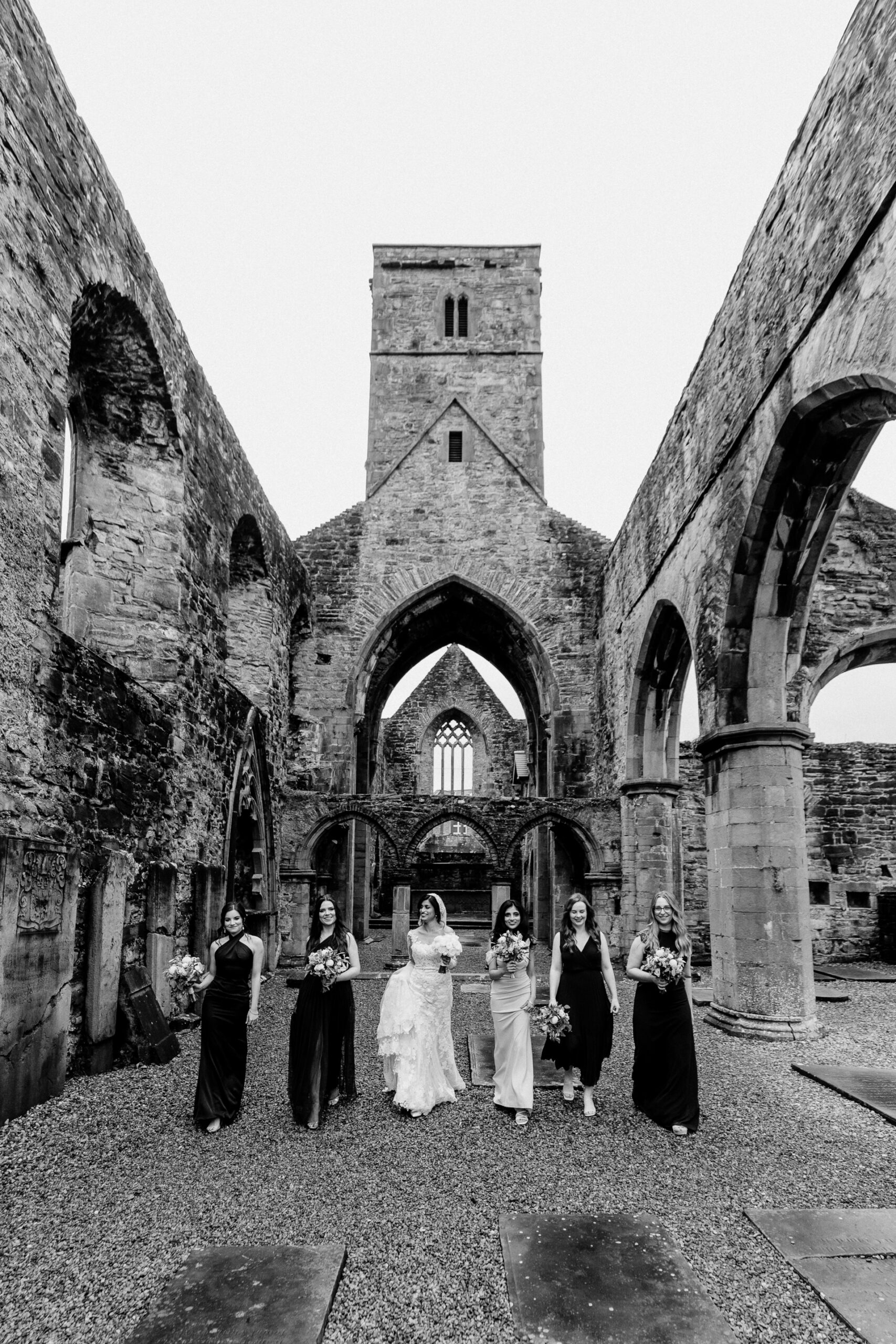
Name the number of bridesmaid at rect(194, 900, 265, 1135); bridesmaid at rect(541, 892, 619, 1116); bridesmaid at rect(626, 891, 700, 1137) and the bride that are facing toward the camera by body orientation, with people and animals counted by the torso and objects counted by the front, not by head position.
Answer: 4

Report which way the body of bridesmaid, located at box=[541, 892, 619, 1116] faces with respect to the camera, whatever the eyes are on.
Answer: toward the camera

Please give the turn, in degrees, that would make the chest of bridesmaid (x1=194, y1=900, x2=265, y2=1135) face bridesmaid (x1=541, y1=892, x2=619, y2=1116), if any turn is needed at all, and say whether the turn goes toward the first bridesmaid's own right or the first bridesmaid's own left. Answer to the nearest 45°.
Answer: approximately 90° to the first bridesmaid's own left

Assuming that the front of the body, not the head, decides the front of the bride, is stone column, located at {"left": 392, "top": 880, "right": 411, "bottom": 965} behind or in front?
behind

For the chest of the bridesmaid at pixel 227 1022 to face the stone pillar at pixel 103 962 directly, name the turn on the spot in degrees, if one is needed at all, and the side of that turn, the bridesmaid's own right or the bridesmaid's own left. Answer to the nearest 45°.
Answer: approximately 135° to the bridesmaid's own right

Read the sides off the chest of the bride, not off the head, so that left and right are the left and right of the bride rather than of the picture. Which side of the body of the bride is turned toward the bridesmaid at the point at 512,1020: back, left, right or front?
left

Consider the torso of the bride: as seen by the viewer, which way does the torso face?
toward the camera

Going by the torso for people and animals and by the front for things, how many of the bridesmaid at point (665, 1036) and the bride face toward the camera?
2
